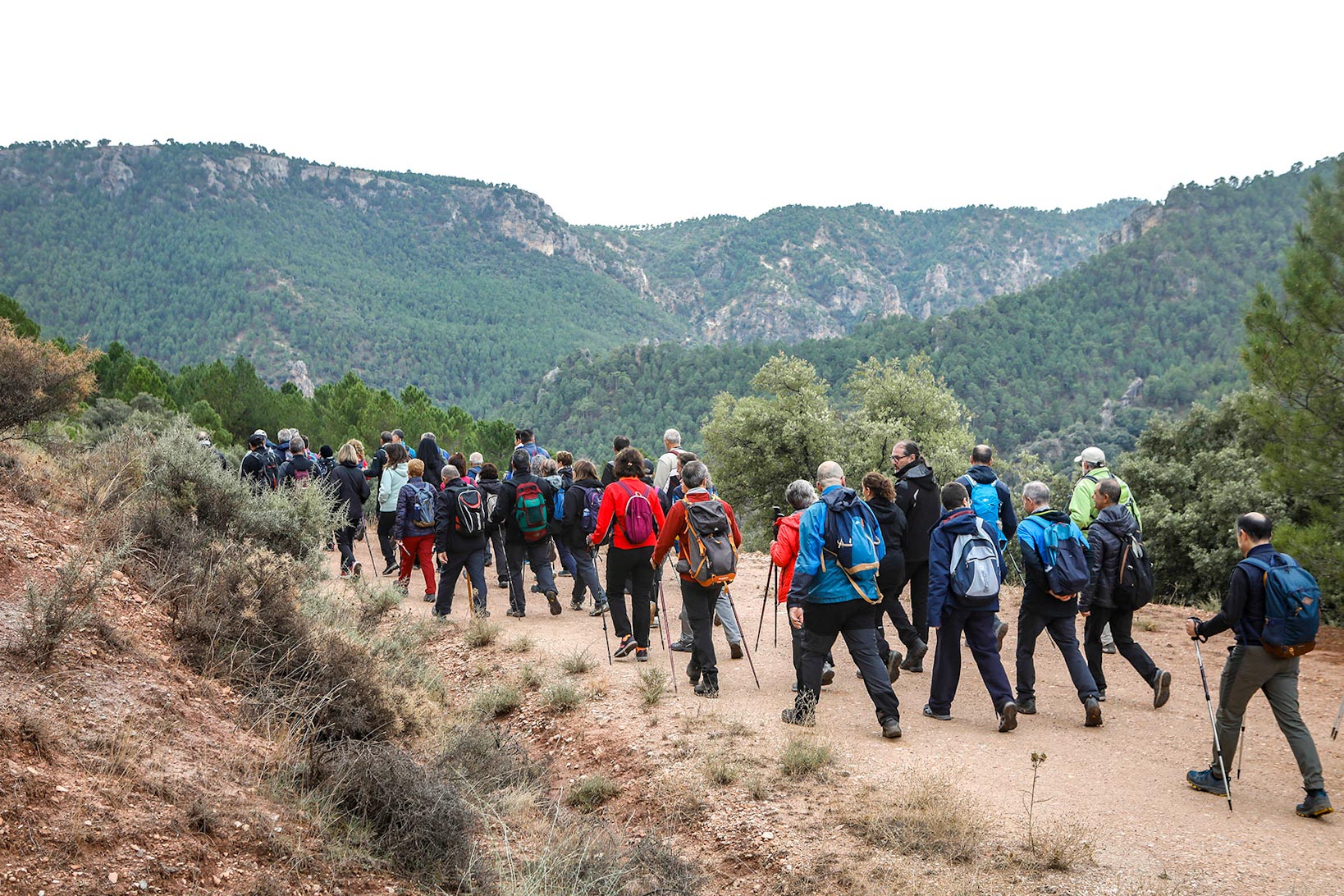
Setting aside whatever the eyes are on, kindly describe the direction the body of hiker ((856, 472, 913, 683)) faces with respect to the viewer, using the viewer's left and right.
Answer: facing away from the viewer and to the left of the viewer

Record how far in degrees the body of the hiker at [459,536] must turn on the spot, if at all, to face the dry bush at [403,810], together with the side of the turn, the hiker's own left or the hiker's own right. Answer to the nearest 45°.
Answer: approximately 135° to the hiker's own left

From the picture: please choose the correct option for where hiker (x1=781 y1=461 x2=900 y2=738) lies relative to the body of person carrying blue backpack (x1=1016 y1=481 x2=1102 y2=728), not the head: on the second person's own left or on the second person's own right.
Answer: on the second person's own left

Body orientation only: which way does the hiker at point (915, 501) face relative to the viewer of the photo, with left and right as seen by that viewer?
facing to the left of the viewer

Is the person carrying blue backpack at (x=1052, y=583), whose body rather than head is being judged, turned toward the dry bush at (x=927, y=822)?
no

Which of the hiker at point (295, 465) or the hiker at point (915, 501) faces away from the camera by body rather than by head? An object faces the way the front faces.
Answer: the hiker at point (295, 465)

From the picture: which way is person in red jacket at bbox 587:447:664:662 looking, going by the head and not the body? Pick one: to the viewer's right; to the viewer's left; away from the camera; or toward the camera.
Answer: away from the camera

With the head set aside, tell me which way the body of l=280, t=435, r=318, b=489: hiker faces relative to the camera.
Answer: away from the camera

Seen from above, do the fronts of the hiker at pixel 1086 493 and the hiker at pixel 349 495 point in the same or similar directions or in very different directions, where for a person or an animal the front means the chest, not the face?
same or similar directions

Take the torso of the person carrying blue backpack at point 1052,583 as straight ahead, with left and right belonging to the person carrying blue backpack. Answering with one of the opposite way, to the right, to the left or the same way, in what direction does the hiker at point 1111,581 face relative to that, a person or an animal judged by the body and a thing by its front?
the same way

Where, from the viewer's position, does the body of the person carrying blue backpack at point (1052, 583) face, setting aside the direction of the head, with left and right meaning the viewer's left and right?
facing away from the viewer and to the left of the viewer

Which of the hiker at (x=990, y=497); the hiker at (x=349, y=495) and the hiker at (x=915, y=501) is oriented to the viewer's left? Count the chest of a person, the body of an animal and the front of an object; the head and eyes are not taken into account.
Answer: the hiker at (x=915, y=501)

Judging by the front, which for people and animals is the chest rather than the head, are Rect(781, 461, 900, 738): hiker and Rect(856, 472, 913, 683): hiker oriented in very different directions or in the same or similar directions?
same or similar directions

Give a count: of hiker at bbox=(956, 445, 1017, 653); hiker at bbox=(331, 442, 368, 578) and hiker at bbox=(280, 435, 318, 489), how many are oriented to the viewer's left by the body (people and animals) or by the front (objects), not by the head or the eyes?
0

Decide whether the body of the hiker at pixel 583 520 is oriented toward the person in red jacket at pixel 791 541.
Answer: no
